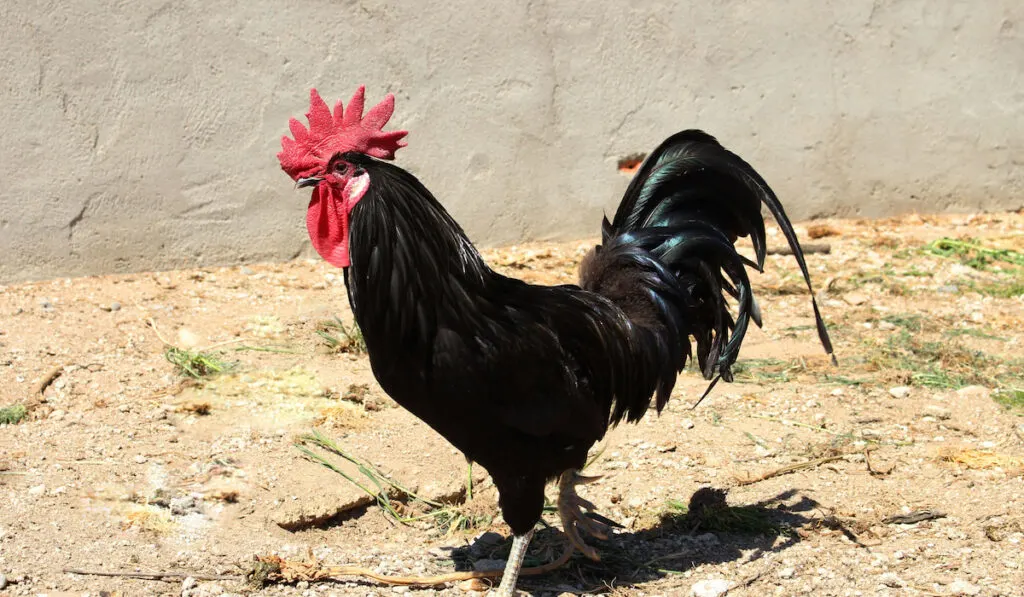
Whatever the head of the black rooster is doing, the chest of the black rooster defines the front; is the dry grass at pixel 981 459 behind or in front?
behind

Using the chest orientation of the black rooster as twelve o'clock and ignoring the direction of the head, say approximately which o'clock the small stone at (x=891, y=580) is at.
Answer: The small stone is roughly at 6 o'clock from the black rooster.

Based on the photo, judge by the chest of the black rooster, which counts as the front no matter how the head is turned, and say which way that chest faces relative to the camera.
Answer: to the viewer's left

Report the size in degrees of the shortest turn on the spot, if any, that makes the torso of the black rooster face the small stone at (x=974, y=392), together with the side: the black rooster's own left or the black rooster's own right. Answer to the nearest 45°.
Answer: approximately 135° to the black rooster's own right

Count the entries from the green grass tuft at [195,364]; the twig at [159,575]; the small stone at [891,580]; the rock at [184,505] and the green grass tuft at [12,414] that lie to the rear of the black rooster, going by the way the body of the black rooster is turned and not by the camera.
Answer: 1

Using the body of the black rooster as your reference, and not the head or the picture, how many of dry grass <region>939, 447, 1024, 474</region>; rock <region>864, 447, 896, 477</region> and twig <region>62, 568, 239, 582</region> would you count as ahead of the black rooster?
1

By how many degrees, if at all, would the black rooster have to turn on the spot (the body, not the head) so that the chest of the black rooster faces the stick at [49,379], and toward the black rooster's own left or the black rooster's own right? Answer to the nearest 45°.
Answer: approximately 45° to the black rooster's own right

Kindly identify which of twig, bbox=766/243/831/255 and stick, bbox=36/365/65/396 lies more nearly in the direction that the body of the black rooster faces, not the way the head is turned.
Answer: the stick

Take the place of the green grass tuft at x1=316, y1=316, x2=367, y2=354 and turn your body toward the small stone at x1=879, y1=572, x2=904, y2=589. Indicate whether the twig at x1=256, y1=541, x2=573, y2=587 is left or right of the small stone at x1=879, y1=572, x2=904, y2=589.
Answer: right

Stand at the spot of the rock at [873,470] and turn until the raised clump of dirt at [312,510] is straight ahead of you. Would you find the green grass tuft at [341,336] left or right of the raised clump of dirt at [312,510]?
right

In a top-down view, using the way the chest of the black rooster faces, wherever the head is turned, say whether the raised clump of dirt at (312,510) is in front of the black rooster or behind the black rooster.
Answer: in front

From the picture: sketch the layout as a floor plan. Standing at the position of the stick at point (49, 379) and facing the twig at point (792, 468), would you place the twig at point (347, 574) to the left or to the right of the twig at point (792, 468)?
right
